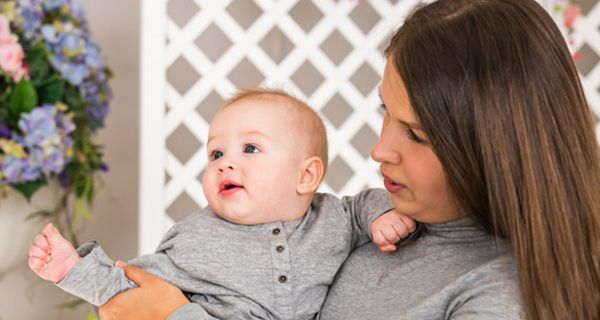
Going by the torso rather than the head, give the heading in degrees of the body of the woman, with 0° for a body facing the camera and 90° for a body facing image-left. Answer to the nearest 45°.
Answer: approximately 45°

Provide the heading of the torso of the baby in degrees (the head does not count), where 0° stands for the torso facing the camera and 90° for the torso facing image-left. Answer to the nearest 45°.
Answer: approximately 0°

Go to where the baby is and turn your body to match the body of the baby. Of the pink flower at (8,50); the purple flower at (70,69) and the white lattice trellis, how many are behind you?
3

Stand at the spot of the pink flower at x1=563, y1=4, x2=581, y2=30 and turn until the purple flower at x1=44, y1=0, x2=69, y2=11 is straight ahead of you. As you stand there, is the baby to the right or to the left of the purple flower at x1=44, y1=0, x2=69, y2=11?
left

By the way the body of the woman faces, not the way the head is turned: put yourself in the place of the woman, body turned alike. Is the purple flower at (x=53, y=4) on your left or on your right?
on your right

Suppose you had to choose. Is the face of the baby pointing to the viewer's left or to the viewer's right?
to the viewer's left

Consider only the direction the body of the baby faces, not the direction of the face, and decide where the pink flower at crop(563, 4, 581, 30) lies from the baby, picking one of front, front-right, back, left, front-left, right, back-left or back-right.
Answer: back-left

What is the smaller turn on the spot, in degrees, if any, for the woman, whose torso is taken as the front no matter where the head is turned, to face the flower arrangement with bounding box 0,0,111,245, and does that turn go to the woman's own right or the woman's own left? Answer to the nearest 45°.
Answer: approximately 90° to the woman's own right
